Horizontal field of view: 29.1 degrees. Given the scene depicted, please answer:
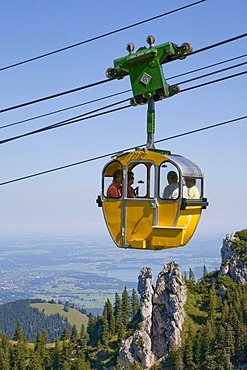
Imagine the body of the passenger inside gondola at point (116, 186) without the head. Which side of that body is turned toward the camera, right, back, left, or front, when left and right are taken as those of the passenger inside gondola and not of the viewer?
right

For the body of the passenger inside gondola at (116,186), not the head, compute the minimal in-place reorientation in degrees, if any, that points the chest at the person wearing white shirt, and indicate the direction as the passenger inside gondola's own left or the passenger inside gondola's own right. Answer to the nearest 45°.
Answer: approximately 45° to the passenger inside gondola's own right
